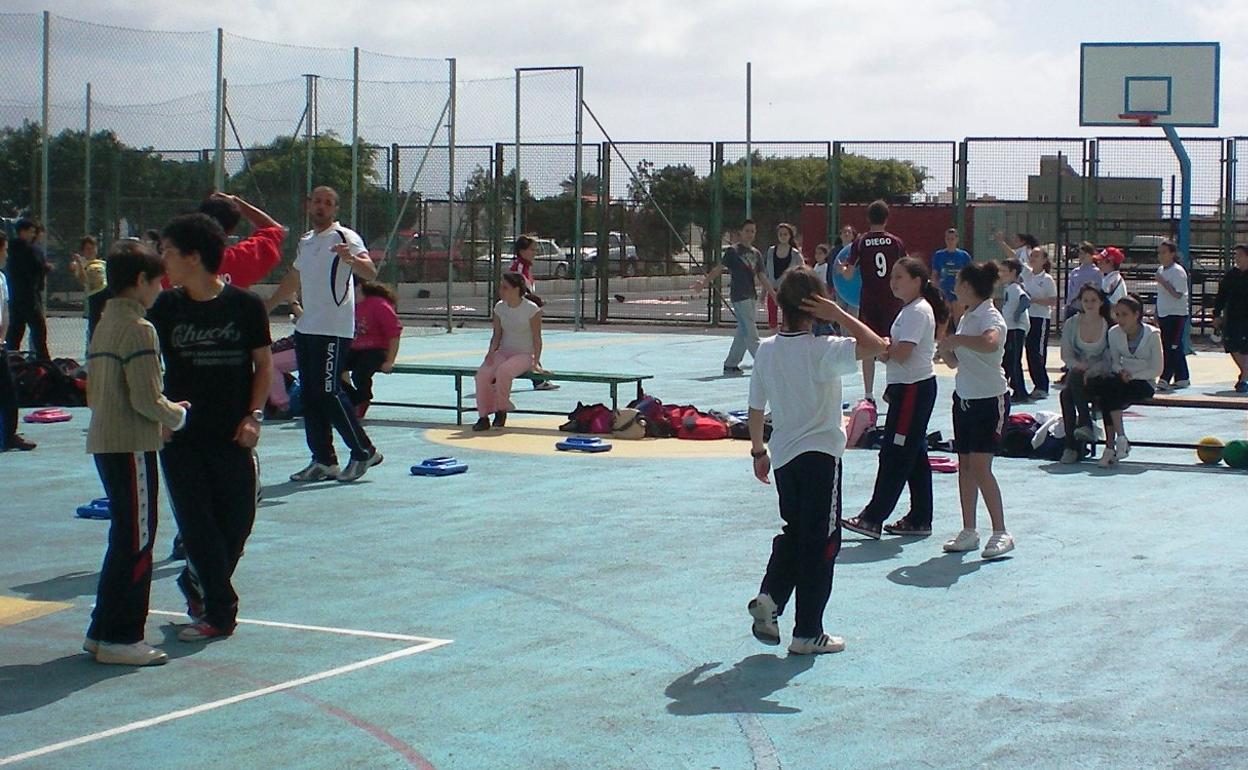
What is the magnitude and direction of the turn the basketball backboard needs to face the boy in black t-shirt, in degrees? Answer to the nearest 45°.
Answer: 0° — it already faces them

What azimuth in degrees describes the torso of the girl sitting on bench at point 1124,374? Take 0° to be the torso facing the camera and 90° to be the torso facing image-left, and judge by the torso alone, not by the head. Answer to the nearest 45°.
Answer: approximately 45°

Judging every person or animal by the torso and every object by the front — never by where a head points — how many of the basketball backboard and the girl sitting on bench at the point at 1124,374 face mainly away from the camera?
0

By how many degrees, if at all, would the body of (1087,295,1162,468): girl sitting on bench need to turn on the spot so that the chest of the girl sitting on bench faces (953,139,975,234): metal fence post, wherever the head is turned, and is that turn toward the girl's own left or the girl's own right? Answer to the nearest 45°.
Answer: approximately 135° to the girl's own right

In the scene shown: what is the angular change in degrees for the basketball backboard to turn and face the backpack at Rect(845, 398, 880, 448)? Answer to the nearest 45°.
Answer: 0° — it already faces it

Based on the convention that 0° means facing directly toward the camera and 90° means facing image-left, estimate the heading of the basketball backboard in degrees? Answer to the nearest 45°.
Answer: approximately 0°

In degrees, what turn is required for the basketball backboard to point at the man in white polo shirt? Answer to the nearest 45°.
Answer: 0° — it already faces them

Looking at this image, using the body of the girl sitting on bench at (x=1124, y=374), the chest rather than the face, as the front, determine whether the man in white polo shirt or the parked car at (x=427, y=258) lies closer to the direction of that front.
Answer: the man in white polo shirt
